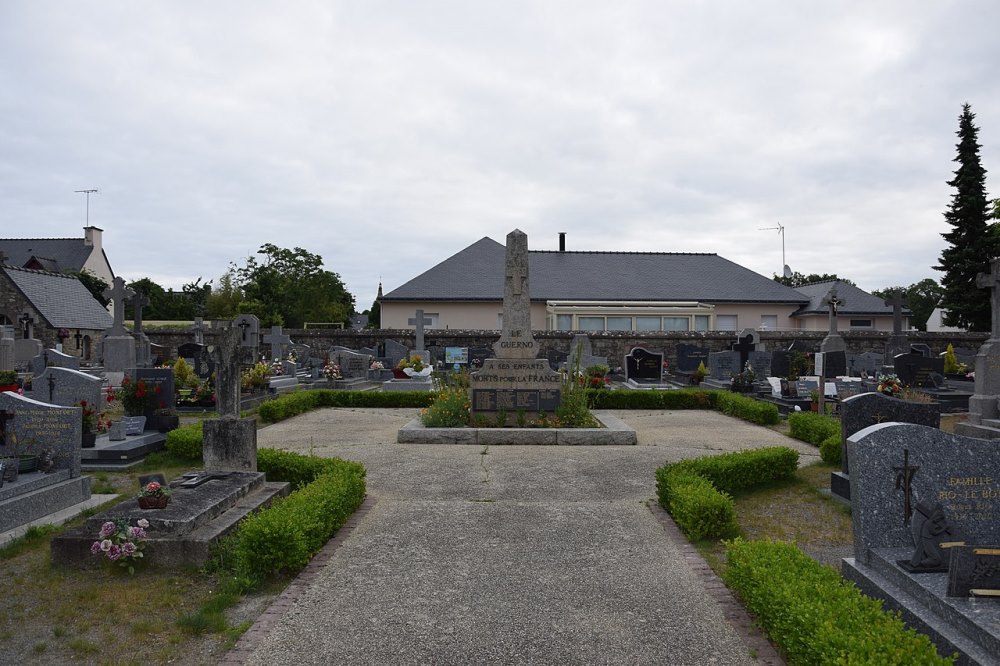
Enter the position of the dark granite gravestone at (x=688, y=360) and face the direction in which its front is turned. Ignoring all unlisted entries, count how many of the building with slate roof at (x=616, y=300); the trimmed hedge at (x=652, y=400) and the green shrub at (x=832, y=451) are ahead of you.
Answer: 2

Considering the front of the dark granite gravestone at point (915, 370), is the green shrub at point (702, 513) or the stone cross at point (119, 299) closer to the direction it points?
the green shrub

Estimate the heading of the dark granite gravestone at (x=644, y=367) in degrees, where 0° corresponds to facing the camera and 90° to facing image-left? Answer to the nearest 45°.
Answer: approximately 0°

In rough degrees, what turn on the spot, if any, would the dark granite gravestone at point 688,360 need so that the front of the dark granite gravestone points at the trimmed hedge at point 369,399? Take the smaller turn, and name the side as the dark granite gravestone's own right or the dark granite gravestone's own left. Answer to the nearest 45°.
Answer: approximately 45° to the dark granite gravestone's own right

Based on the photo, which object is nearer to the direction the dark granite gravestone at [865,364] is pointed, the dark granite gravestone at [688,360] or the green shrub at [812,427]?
the green shrub

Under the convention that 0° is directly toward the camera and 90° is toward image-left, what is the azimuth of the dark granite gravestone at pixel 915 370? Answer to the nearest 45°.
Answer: approximately 0°

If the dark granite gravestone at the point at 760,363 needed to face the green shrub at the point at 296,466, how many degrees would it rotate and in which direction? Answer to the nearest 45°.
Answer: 0° — it already faces it

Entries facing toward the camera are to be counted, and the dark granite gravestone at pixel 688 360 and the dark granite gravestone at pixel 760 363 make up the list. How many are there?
2

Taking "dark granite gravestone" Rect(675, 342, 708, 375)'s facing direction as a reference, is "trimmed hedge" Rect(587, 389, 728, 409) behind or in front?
in front

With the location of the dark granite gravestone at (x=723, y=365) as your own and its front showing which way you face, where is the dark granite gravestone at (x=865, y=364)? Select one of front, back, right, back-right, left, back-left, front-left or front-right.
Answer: back-left
